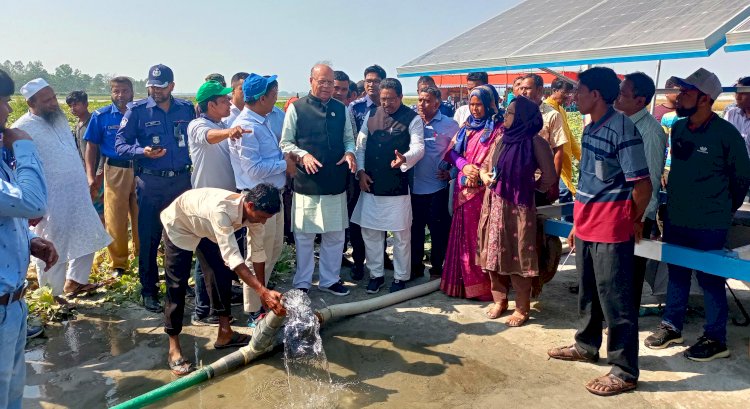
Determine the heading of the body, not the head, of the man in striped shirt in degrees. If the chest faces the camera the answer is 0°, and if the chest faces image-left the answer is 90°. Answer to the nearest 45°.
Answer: approximately 45°

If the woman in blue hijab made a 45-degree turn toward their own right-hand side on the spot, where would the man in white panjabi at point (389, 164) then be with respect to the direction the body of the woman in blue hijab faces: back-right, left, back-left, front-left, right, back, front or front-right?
front

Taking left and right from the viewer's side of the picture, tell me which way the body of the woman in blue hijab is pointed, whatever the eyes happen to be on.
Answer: facing the viewer and to the left of the viewer

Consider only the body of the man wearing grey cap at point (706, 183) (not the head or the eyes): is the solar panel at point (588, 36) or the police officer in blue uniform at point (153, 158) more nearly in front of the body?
the police officer in blue uniform

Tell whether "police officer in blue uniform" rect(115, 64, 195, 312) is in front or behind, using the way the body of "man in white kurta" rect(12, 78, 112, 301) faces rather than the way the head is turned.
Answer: in front

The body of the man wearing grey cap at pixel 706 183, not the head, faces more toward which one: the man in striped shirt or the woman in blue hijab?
the man in striped shirt

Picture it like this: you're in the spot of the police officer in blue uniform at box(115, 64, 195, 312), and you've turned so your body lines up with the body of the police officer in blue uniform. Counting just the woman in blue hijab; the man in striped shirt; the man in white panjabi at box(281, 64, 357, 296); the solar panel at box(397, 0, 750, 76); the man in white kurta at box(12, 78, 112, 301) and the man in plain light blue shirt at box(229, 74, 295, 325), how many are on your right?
1

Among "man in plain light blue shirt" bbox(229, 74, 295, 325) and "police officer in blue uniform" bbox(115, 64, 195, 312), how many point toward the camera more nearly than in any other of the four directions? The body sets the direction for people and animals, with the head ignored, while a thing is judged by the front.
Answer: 1

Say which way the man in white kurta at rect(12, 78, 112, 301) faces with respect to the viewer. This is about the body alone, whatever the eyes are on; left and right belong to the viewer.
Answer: facing the viewer and to the right of the viewer

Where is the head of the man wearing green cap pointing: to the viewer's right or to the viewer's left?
to the viewer's right

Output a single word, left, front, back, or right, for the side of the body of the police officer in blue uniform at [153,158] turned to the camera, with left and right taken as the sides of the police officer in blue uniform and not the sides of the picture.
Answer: front

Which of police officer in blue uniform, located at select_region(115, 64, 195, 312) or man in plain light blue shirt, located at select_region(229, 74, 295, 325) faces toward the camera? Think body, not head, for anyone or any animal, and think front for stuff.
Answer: the police officer in blue uniform
